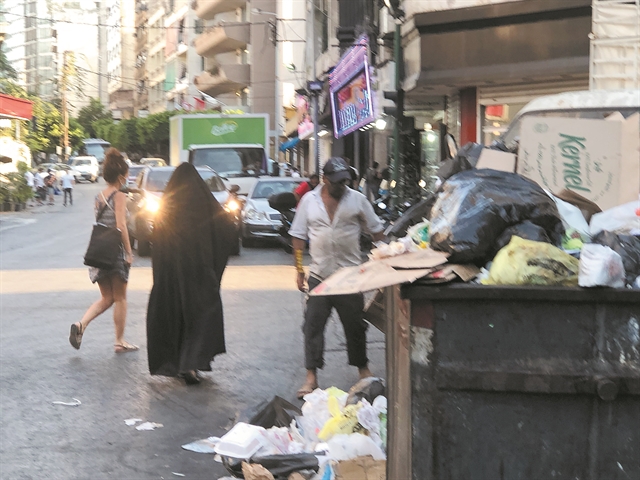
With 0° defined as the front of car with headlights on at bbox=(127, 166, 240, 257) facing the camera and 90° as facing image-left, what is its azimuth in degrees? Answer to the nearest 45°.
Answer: approximately 0°

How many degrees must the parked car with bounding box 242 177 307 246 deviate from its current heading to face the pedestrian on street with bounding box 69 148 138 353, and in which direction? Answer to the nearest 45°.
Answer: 0° — it already faces them

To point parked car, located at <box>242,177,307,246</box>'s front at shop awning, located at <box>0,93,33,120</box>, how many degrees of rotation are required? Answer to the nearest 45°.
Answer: approximately 135° to its right

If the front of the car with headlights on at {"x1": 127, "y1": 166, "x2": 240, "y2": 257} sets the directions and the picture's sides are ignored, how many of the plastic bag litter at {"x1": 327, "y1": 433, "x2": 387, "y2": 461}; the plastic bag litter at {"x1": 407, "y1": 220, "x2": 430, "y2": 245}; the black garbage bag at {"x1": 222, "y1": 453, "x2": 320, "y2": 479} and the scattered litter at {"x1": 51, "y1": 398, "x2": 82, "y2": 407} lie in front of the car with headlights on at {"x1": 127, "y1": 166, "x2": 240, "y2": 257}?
4

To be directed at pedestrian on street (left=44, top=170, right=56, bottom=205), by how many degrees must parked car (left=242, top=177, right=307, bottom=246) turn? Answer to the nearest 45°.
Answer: approximately 135° to its right

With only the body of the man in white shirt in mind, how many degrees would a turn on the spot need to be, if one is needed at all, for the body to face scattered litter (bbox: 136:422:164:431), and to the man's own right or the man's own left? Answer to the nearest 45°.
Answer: approximately 45° to the man's own right
